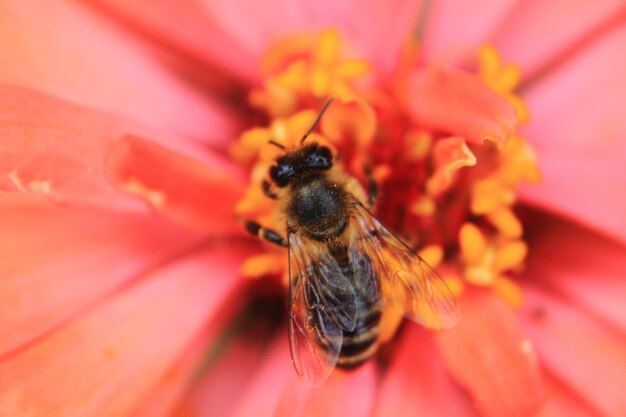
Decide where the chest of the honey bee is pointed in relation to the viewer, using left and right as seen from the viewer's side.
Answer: facing away from the viewer
